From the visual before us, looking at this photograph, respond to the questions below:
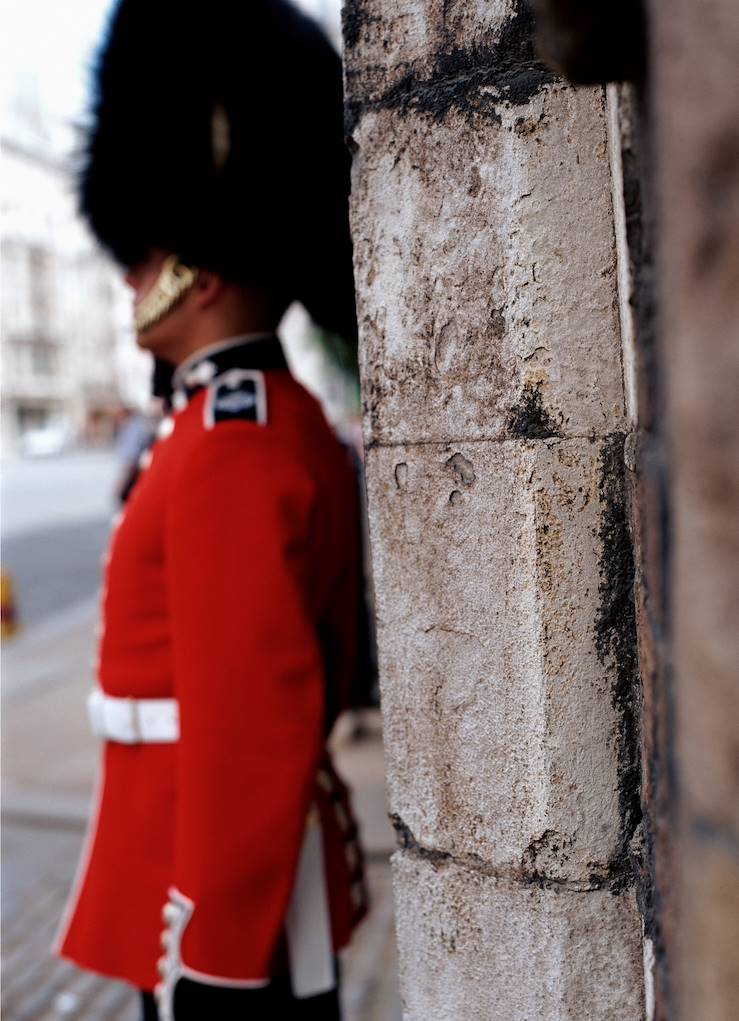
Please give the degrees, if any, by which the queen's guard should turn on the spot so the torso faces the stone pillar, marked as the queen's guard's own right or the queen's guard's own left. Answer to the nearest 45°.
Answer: approximately 135° to the queen's guard's own left

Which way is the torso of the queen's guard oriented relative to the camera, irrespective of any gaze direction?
to the viewer's left
